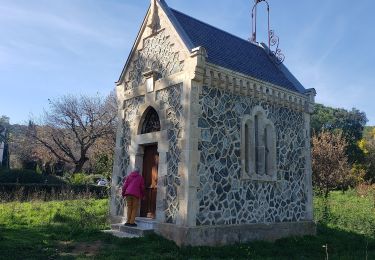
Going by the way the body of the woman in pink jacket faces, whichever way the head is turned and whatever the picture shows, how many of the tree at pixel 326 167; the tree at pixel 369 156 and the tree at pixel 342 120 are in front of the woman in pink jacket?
3

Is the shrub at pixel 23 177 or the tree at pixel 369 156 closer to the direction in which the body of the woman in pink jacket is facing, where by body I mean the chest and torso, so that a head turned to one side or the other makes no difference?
the tree

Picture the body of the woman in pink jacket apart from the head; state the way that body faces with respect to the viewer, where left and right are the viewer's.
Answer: facing away from the viewer and to the right of the viewer

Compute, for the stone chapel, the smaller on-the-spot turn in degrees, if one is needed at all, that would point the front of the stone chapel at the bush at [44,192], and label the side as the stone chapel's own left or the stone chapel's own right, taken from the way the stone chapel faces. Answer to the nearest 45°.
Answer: approximately 90° to the stone chapel's own right

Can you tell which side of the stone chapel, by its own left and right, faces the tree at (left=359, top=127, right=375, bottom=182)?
back

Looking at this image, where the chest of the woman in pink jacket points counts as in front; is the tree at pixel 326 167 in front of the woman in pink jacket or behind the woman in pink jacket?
in front

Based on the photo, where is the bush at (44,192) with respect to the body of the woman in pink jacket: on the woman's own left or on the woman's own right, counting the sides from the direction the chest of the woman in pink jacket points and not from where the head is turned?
on the woman's own left

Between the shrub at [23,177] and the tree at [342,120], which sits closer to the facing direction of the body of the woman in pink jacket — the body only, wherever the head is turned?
the tree

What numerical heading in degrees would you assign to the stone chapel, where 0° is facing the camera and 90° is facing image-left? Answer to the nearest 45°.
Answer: approximately 45°

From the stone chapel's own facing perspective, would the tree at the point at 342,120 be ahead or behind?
behind

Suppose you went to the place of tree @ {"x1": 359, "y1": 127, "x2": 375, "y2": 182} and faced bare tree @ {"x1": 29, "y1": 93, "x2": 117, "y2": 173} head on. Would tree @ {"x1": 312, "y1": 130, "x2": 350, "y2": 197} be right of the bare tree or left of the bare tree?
left

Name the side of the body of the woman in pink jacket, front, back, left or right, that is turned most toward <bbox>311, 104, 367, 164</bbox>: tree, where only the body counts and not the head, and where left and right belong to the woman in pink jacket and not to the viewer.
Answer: front

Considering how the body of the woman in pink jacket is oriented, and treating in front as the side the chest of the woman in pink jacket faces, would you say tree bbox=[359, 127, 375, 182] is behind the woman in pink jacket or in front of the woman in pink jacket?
in front

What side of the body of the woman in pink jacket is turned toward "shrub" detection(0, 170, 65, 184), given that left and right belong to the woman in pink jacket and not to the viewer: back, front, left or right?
left
